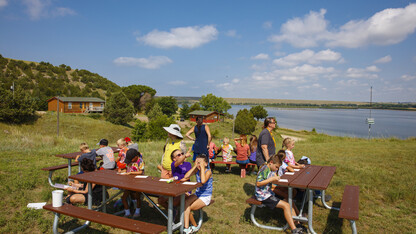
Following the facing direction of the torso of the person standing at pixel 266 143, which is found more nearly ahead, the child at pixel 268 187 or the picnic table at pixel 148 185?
the child

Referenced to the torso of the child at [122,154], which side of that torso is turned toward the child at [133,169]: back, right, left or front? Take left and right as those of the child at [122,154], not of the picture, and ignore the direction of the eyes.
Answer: left
